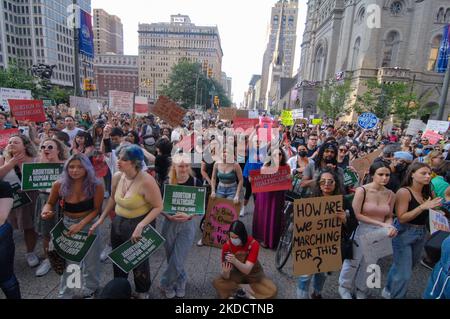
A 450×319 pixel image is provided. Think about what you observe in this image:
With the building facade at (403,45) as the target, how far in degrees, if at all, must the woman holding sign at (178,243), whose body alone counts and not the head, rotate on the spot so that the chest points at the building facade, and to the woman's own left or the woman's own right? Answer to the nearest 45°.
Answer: approximately 135° to the woman's own left

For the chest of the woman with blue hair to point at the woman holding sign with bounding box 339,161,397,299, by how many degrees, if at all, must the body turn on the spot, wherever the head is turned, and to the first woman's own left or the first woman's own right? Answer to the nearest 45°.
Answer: approximately 135° to the first woman's own left

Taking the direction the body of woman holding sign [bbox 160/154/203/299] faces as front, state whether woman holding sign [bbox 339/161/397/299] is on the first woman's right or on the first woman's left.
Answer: on the first woman's left

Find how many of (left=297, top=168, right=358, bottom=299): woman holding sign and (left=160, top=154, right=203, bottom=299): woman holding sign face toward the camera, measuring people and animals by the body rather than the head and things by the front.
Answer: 2

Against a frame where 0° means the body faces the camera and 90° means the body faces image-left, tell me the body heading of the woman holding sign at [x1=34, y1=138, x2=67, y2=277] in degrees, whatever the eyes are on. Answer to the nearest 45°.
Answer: approximately 45°

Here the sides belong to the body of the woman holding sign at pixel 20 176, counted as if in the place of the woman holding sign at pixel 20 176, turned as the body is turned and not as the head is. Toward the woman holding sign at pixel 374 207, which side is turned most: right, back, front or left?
left

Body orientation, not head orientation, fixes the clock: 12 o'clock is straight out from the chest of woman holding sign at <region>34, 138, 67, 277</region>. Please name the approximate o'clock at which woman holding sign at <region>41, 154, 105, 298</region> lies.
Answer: woman holding sign at <region>41, 154, 105, 298</region> is roughly at 10 o'clock from woman holding sign at <region>34, 138, 67, 277</region>.

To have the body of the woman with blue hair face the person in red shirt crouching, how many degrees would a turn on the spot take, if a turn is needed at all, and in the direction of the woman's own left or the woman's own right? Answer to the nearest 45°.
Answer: approximately 135° to the woman's own left
